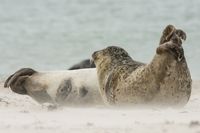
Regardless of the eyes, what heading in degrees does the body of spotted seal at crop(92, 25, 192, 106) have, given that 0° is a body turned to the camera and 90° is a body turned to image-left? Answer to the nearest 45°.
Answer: approximately 90°
